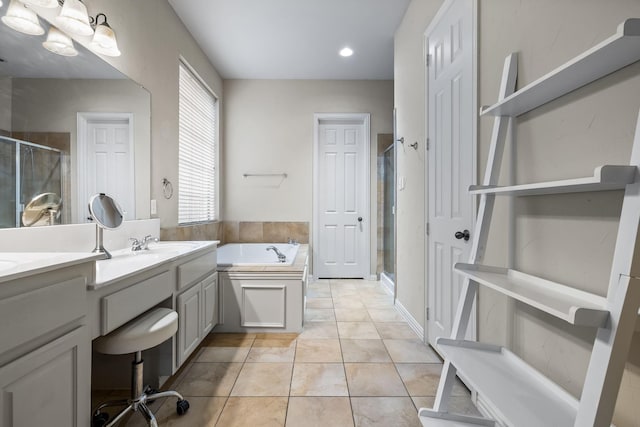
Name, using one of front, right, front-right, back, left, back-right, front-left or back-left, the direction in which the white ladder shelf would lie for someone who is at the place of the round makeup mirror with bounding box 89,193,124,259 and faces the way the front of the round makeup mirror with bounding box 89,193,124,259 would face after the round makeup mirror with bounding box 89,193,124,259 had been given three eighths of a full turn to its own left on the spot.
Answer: back-right

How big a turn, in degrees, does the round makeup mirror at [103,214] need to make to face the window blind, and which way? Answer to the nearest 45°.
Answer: approximately 90° to its left

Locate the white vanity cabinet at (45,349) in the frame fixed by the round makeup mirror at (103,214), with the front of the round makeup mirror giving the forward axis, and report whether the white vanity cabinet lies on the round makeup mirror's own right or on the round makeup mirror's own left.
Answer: on the round makeup mirror's own right

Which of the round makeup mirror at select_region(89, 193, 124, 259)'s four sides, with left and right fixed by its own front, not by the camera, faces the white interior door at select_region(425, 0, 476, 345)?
front

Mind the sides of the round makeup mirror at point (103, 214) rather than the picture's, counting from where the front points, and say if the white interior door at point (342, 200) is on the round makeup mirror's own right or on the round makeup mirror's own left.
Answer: on the round makeup mirror's own left

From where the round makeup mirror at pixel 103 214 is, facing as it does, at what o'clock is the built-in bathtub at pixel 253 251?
The built-in bathtub is roughly at 9 o'clock from the round makeup mirror.

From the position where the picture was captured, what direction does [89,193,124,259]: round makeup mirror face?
facing the viewer and to the right of the viewer

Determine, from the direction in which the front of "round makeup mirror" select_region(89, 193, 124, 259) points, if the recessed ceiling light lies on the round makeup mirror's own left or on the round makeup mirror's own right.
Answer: on the round makeup mirror's own left
